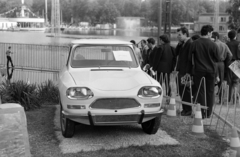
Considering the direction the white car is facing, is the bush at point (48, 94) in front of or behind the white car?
behind

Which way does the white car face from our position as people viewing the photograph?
facing the viewer

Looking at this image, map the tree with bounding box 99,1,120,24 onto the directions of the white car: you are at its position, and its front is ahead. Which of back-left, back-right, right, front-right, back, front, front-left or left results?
back

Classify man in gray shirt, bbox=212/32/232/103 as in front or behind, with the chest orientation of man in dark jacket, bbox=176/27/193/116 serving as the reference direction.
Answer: behind

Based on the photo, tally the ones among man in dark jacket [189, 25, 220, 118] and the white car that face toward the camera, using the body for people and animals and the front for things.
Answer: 1

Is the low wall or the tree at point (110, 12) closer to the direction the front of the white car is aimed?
the low wall
